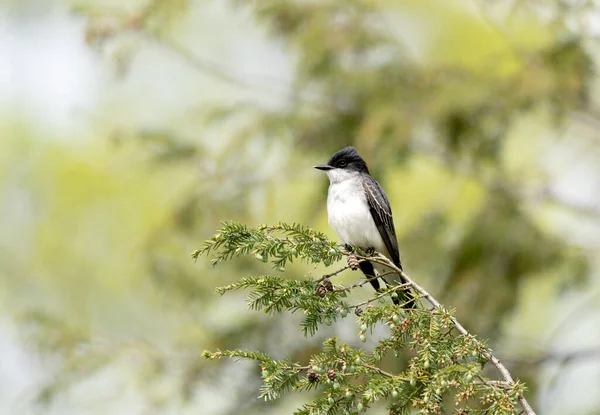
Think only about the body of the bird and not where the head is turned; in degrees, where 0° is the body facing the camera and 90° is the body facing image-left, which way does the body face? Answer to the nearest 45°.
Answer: approximately 45°

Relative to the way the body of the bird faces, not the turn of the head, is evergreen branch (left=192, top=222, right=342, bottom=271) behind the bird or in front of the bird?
in front
